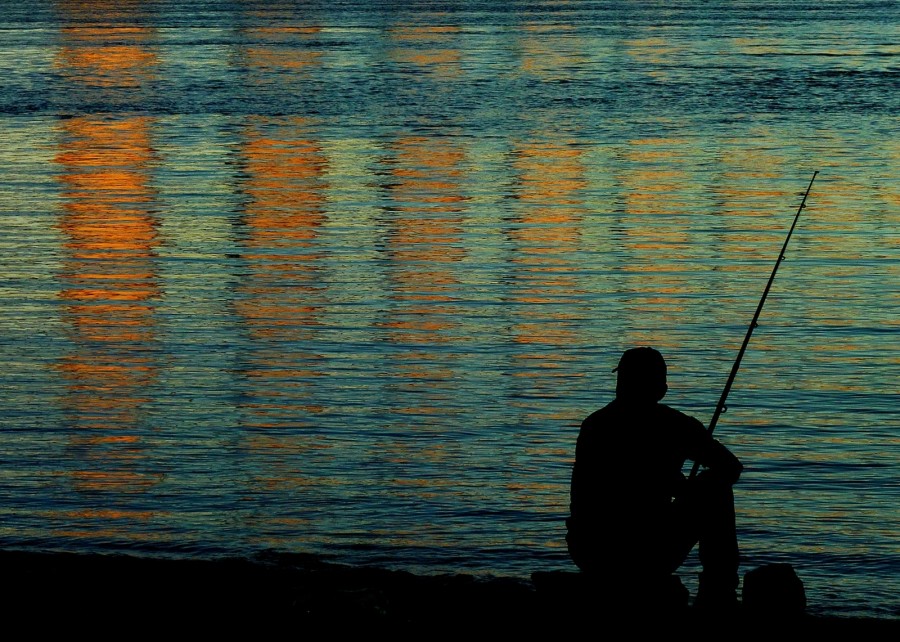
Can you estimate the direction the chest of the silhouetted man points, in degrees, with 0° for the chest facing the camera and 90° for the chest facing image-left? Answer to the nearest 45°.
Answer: approximately 225°
